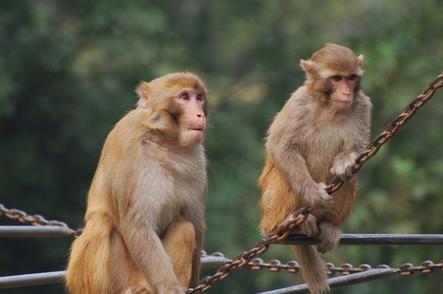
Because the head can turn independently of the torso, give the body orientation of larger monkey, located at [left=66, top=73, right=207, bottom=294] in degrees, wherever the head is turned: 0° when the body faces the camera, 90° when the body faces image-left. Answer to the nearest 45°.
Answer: approximately 315°

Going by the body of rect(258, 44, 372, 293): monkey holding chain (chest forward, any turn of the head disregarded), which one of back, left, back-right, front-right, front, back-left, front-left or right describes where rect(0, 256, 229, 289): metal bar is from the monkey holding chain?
back-right

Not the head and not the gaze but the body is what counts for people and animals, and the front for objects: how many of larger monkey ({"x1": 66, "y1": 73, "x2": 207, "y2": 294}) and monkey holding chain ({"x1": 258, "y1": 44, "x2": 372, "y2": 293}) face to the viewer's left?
0

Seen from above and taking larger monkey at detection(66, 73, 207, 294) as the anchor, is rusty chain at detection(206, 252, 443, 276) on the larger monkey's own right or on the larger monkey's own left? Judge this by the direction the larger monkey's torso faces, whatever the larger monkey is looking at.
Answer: on the larger monkey's own left

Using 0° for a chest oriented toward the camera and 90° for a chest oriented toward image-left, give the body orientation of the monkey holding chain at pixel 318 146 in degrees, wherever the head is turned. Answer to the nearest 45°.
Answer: approximately 315°

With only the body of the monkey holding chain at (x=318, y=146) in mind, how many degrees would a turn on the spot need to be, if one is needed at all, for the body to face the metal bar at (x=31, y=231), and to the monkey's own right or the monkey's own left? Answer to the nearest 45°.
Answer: approximately 135° to the monkey's own right
